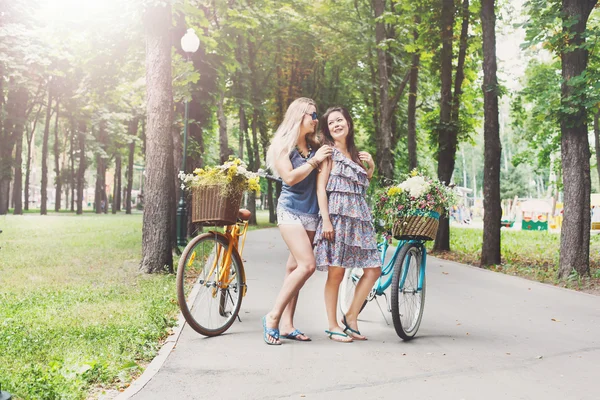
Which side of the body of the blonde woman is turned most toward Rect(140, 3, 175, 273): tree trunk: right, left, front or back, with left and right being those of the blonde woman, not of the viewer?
back

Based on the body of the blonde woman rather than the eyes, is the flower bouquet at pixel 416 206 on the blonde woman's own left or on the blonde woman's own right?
on the blonde woman's own left

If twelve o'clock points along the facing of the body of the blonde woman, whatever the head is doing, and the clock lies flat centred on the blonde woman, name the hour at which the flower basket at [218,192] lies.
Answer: The flower basket is roughly at 5 o'clock from the blonde woman.

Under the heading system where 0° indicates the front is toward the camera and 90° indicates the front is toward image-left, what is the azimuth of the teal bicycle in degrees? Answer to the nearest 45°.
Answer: approximately 315°

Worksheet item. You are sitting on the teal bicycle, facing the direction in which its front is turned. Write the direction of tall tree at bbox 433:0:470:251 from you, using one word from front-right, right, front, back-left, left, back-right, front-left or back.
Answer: back-left

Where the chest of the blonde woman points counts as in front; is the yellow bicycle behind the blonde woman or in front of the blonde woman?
behind

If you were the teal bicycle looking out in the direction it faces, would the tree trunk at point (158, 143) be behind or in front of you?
behind
